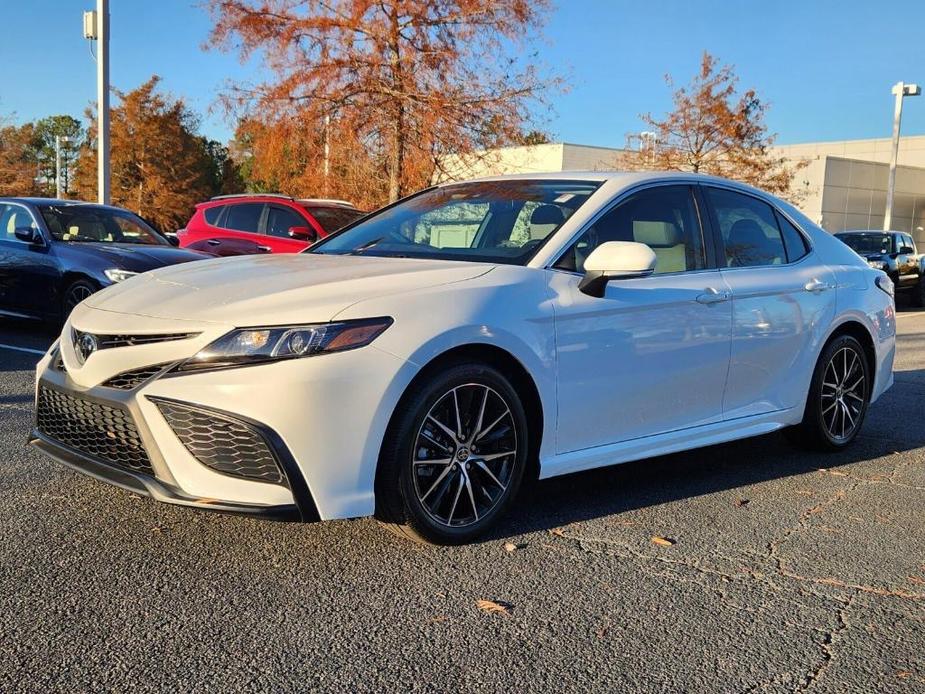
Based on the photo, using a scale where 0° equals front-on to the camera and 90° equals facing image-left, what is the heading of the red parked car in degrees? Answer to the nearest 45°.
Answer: approximately 315°

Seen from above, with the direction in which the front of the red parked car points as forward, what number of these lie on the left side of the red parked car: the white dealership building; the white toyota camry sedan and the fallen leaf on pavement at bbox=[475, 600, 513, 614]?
1

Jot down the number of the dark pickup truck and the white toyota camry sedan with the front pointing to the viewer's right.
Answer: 0

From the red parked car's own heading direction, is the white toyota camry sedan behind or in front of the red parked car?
in front

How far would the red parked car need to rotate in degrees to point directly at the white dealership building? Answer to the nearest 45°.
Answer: approximately 90° to its left

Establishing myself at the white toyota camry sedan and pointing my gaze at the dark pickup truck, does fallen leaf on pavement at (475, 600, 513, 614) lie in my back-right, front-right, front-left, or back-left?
back-right

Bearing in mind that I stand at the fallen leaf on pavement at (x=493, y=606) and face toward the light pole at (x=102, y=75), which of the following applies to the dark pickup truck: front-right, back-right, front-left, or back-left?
front-right

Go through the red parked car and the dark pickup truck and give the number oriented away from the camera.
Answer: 0

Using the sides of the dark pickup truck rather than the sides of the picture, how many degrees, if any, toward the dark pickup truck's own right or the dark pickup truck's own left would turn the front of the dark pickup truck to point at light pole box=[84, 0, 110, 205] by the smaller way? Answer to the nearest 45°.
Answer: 0° — it already faces it

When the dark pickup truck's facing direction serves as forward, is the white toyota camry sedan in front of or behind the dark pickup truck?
in front

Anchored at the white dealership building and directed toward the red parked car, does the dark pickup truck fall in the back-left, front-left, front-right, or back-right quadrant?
front-left

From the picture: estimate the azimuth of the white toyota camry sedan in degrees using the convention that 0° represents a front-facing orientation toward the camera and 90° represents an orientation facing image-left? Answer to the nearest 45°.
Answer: approximately 45°

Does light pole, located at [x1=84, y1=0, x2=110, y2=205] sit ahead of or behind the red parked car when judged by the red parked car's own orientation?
behind

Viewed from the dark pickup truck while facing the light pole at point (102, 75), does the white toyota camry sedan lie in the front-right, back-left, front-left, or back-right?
front-left

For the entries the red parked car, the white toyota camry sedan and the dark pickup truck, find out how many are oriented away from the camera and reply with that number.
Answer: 0

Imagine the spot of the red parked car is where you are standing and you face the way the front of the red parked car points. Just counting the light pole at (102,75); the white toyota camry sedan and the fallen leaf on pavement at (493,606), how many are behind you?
1

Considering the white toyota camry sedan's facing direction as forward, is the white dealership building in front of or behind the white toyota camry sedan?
behind
